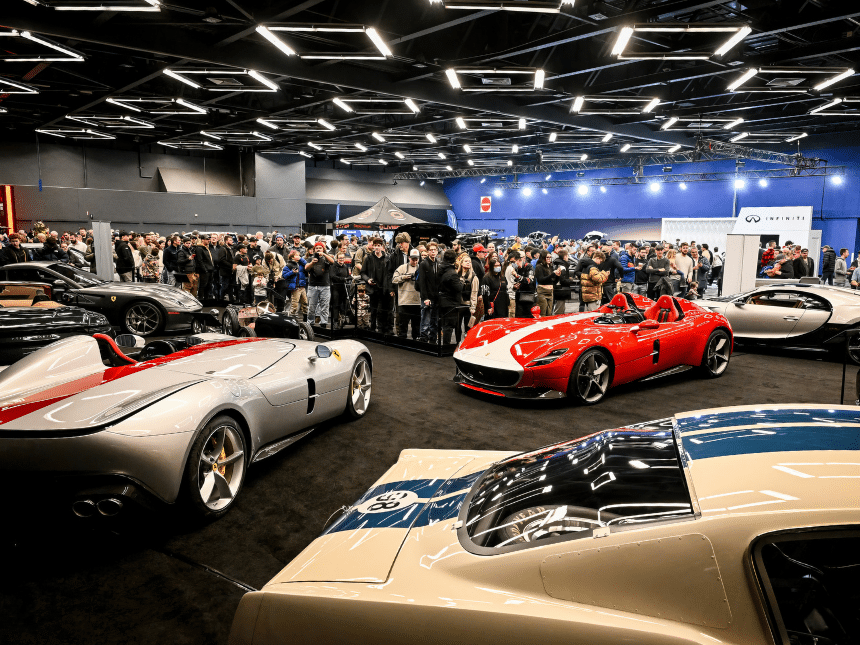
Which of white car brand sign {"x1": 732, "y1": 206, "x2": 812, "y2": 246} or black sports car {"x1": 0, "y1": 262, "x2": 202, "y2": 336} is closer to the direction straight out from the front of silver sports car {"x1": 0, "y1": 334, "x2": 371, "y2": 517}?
the white car brand sign

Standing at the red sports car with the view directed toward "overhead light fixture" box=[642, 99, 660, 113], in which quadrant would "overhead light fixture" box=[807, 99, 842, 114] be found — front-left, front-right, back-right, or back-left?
front-right

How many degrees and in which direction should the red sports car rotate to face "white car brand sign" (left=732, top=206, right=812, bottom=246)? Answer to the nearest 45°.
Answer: approximately 135° to its right

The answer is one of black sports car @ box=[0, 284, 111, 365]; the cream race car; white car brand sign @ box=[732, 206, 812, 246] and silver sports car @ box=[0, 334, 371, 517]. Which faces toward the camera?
the white car brand sign

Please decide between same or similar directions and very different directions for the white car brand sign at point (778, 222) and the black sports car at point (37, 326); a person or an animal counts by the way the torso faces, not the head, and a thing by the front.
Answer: very different directions

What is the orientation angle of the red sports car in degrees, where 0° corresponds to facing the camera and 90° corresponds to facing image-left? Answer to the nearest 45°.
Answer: approximately 45°

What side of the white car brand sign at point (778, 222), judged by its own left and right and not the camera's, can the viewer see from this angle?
front

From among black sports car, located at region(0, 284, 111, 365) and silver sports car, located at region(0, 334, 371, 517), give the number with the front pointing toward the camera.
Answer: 0

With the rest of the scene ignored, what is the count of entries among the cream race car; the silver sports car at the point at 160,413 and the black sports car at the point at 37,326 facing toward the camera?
0

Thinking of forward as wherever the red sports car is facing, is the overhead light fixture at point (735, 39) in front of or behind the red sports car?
behind

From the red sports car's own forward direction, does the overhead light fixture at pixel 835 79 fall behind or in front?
behind
